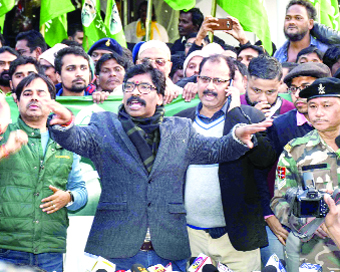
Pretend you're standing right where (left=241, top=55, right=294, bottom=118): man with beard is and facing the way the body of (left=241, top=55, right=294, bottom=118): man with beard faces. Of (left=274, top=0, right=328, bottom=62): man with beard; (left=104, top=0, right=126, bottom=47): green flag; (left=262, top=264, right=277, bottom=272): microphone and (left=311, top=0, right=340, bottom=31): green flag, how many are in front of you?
1

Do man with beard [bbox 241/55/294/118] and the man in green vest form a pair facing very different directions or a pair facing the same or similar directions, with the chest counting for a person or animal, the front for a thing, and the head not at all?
same or similar directions

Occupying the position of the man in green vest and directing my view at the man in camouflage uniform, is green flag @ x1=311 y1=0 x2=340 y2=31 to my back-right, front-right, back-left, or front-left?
front-left

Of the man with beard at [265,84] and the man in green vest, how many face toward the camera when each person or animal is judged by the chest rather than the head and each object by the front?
2

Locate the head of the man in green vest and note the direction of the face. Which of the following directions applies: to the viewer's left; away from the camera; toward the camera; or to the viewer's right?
toward the camera

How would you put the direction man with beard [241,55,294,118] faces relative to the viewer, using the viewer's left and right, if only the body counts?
facing the viewer

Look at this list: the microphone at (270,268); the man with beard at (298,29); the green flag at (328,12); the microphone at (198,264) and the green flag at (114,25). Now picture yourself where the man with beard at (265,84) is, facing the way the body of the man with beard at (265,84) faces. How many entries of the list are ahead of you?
2

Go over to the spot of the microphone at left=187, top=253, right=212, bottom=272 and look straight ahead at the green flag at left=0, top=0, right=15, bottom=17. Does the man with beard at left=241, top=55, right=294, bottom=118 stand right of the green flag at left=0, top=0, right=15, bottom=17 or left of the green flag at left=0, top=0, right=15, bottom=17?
right

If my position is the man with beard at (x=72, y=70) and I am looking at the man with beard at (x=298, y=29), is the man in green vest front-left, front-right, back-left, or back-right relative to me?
back-right

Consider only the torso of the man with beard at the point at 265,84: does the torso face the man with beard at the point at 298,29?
no

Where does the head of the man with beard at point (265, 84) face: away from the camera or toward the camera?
toward the camera

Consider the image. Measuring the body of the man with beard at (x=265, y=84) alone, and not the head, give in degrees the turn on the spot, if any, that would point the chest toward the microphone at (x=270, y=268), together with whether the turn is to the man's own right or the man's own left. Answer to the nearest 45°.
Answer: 0° — they already face it

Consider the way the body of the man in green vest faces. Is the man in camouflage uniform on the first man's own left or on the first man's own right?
on the first man's own left

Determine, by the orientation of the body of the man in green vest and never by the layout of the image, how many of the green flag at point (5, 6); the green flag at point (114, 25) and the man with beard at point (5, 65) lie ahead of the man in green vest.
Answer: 0

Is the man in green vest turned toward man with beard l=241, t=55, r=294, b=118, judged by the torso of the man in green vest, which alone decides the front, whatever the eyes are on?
no

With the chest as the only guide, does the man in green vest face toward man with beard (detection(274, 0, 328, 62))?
no

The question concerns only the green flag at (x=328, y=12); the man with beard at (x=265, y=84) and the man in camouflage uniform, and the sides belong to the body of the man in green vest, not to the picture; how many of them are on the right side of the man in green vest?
0
